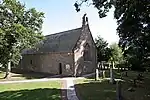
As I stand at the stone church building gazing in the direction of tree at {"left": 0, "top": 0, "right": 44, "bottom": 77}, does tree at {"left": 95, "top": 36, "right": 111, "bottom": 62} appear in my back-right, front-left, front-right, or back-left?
back-right

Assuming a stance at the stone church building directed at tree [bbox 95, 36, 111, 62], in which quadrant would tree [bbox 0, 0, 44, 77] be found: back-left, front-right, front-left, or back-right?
back-left

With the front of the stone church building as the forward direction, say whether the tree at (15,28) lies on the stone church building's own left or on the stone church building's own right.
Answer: on the stone church building's own right

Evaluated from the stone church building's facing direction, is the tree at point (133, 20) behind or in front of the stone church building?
in front
